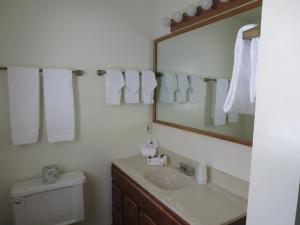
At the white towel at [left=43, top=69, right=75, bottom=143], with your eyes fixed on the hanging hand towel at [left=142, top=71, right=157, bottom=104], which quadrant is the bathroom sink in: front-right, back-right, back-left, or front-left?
front-right

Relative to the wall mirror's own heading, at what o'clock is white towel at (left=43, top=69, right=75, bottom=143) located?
The white towel is roughly at 1 o'clock from the wall mirror.

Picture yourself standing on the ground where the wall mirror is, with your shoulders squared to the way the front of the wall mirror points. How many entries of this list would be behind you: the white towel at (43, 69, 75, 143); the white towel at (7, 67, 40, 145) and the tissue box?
0

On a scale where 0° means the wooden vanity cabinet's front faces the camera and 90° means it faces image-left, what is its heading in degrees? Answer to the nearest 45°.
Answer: approximately 45°

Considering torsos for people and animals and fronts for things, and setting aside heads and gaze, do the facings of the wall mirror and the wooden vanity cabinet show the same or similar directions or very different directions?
same or similar directions

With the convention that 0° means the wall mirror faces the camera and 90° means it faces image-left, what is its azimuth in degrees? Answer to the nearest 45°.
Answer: approximately 45°

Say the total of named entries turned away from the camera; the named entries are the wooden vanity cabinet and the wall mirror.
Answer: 0

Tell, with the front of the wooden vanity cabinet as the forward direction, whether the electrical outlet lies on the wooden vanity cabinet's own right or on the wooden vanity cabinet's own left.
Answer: on the wooden vanity cabinet's own right
